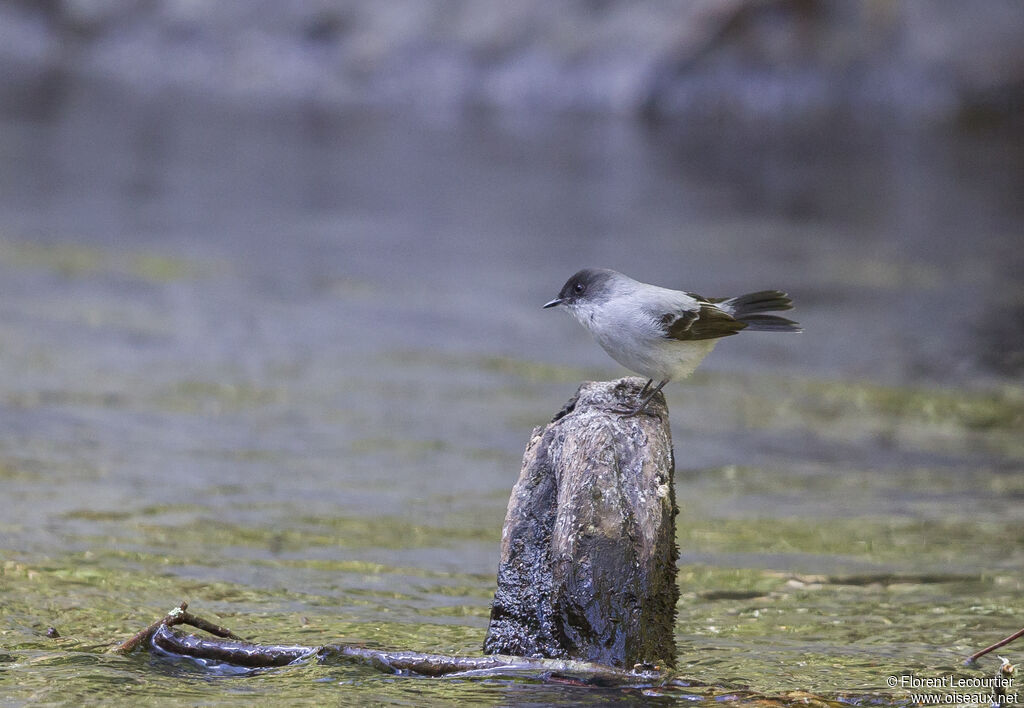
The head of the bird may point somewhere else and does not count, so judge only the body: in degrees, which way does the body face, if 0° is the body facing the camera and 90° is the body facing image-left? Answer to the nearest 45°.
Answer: approximately 90°
